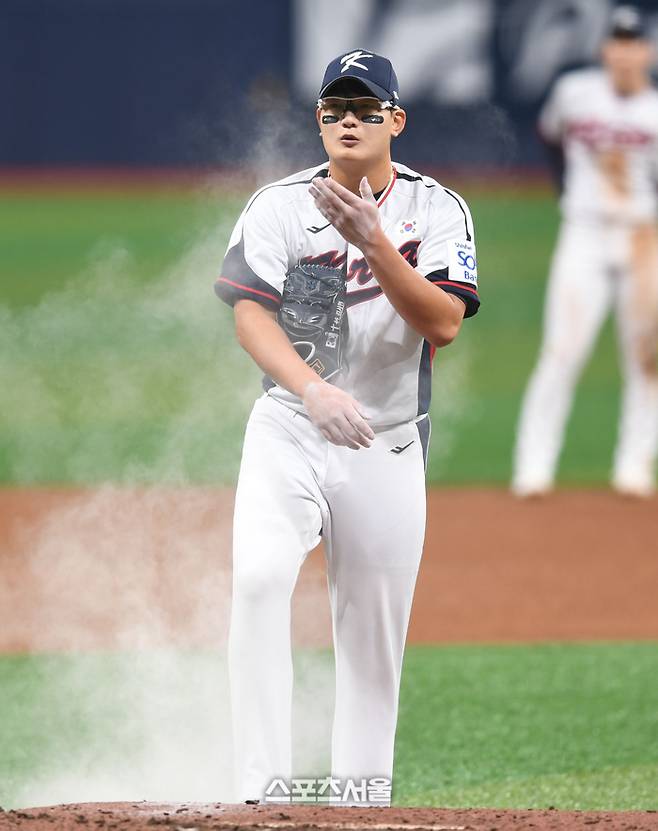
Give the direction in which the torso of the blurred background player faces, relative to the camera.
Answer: toward the camera

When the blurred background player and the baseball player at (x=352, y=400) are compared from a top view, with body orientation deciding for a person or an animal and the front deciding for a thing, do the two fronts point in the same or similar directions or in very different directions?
same or similar directions

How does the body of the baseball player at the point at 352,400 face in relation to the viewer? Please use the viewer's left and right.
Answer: facing the viewer

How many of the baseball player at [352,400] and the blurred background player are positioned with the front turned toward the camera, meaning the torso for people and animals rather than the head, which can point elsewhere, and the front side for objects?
2

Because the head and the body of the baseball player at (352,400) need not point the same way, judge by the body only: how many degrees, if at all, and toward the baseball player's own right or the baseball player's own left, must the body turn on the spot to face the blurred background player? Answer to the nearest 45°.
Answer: approximately 180°

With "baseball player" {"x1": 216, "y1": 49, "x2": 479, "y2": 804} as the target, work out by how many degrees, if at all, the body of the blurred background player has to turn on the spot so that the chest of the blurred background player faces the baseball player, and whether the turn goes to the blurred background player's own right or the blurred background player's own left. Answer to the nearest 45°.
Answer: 0° — they already face them

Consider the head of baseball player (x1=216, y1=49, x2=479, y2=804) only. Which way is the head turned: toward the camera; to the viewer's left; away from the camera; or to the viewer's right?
toward the camera

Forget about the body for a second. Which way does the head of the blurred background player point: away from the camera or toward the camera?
toward the camera
